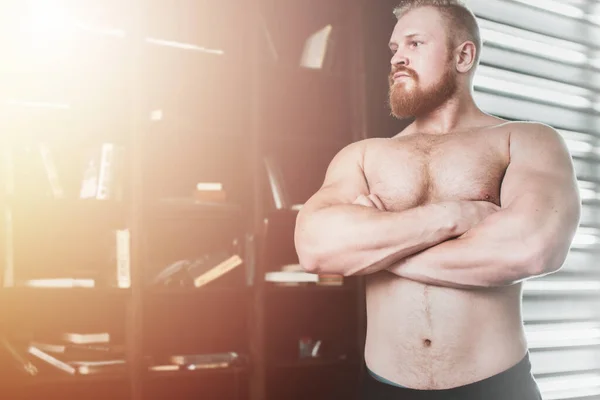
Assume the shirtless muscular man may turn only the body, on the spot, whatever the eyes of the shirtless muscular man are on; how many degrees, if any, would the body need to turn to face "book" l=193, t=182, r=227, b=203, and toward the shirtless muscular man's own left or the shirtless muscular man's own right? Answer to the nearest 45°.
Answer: approximately 135° to the shirtless muscular man's own right

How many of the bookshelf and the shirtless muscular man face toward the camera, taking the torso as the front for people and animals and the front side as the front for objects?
2

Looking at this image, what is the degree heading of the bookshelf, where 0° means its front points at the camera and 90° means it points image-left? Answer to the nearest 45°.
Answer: approximately 0°

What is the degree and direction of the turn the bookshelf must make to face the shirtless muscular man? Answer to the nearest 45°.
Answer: approximately 45° to its left

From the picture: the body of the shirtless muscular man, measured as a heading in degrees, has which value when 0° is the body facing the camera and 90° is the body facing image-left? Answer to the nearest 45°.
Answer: approximately 0°
